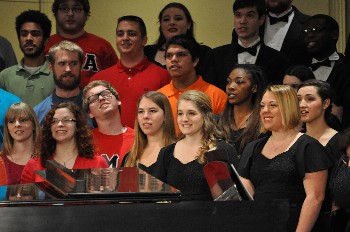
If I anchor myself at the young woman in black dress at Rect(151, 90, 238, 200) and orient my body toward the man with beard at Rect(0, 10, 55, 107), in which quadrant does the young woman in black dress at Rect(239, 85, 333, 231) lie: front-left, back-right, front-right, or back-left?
back-right

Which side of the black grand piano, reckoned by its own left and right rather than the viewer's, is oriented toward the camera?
right

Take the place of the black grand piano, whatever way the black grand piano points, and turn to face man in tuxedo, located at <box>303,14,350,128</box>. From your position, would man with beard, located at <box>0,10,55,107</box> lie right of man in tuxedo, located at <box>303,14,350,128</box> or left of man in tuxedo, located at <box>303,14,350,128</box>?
left

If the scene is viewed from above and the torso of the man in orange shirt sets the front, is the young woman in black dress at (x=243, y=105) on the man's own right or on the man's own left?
on the man's own left

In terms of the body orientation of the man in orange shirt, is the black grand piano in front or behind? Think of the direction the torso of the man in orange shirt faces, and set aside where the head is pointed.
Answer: in front

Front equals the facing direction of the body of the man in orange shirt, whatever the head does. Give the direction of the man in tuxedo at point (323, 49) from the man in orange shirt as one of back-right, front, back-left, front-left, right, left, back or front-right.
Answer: back-left

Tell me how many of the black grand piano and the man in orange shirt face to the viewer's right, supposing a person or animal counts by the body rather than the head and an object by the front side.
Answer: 1

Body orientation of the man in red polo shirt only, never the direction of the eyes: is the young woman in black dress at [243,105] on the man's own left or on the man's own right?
on the man's own left

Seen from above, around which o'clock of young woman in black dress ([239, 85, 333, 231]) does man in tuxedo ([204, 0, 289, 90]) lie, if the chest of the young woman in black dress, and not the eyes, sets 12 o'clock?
The man in tuxedo is roughly at 4 o'clock from the young woman in black dress.

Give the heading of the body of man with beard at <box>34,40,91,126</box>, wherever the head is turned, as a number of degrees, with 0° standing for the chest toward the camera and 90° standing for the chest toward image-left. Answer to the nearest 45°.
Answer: approximately 0°

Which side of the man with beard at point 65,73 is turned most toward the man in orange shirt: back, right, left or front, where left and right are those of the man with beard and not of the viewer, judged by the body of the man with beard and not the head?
left

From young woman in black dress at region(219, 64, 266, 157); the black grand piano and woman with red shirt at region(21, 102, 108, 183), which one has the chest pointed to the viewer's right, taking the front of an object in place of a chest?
the black grand piano
